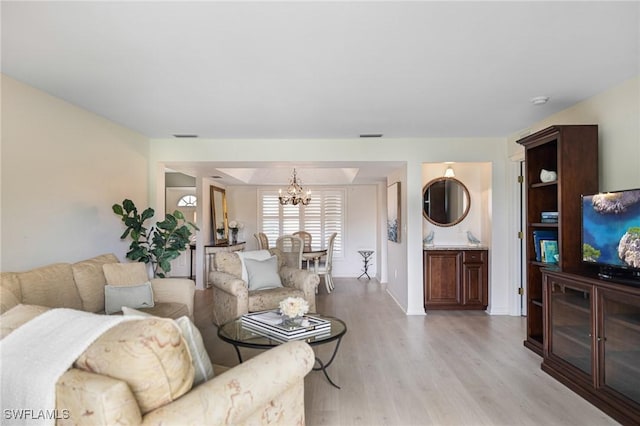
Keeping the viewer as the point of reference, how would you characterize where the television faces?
facing the viewer and to the left of the viewer

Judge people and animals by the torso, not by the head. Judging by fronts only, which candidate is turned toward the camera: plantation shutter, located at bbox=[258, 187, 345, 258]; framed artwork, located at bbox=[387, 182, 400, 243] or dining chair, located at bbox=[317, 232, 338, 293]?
the plantation shutter

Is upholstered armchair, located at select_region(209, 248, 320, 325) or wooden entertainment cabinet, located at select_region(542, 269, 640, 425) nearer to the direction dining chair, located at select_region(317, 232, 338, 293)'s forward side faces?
the upholstered armchair

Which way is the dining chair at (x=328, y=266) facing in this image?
to the viewer's left

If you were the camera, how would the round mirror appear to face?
facing the viewer

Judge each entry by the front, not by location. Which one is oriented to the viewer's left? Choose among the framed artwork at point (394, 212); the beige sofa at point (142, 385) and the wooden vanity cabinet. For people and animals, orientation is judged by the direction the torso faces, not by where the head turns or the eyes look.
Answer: the framed artwork

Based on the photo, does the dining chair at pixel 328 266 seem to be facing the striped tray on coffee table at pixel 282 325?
no

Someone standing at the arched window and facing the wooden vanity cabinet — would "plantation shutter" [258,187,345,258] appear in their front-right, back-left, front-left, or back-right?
front-left

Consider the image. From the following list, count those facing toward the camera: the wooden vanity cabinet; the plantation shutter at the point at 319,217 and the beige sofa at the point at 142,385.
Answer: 2

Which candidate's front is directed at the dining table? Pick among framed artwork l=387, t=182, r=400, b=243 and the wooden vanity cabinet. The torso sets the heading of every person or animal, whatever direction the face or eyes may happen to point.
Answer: the framed artwork

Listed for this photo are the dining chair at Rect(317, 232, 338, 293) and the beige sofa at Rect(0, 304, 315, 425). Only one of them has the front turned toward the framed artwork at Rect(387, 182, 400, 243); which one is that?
the beige sofa

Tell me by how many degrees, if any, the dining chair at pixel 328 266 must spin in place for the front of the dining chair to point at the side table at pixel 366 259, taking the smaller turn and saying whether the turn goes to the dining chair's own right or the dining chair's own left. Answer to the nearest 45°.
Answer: approximately 135° to the dining chair's own right

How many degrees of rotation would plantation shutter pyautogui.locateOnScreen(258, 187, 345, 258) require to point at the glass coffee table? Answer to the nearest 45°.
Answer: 0° — it already faces it

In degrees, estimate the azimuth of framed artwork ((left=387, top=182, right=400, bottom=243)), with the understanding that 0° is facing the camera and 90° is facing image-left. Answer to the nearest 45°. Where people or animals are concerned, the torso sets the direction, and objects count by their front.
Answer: approximately 90°

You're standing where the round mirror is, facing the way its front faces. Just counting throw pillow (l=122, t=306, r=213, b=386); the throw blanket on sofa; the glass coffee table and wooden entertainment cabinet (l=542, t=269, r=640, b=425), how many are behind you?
0

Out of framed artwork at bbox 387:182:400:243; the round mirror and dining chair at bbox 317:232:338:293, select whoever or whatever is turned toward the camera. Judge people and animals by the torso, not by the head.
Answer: the round mirror

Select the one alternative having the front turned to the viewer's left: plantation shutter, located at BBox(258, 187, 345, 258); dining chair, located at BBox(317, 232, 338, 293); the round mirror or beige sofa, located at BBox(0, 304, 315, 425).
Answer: the dining chair

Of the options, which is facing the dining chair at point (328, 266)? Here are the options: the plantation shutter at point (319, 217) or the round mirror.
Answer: the plantation shutter

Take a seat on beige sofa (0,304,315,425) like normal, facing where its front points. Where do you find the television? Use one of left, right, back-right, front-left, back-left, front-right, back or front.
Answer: front-right

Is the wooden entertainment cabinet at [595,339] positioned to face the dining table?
no
